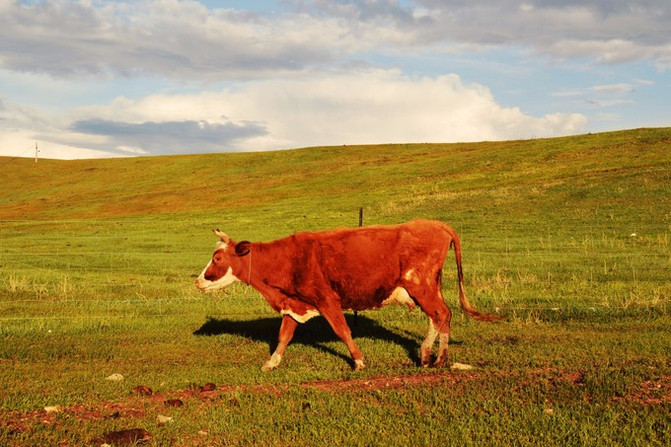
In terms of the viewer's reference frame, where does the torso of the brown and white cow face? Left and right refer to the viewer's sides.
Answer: facing to the left of the viewer

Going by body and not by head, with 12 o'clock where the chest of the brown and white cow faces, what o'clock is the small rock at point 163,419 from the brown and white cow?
The small rock is roughly at 10 o'clock from the brown and white cow.

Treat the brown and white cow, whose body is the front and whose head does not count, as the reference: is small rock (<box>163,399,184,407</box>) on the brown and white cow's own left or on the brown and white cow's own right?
on the brown and white cow's own left

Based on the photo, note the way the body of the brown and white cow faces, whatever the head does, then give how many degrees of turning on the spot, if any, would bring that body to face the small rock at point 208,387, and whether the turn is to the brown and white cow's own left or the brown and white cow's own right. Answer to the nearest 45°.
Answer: approximately 45° to the brown and white cow's own left

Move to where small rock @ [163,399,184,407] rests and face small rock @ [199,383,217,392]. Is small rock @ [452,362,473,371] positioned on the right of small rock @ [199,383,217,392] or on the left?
right

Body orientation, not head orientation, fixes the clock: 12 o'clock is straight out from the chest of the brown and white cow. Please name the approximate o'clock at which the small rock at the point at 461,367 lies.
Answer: The small rock is roughly at 7 o'clock from the brown and white cow.
